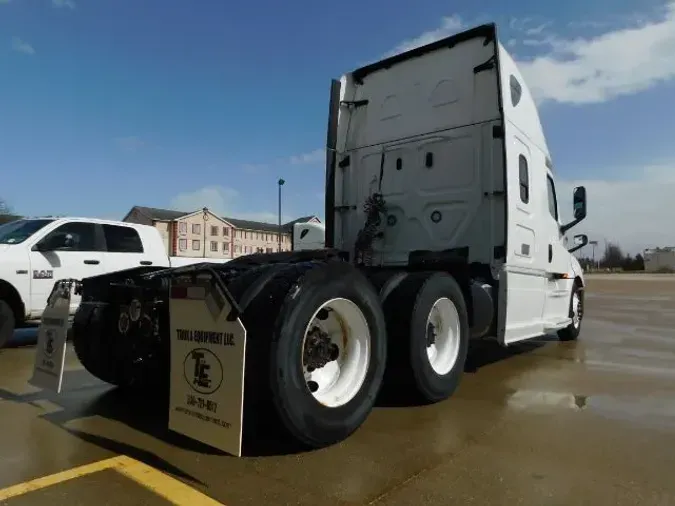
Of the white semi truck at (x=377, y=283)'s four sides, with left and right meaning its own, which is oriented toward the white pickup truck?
left

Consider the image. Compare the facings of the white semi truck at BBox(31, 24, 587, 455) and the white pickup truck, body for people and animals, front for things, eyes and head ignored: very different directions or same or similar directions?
very different directions

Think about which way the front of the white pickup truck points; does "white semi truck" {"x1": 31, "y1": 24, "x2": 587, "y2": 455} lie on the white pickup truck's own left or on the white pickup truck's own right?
on the white pickup truck's own left

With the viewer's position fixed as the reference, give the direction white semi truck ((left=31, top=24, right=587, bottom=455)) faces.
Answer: facing away from the viewer and to the right of the viewer
